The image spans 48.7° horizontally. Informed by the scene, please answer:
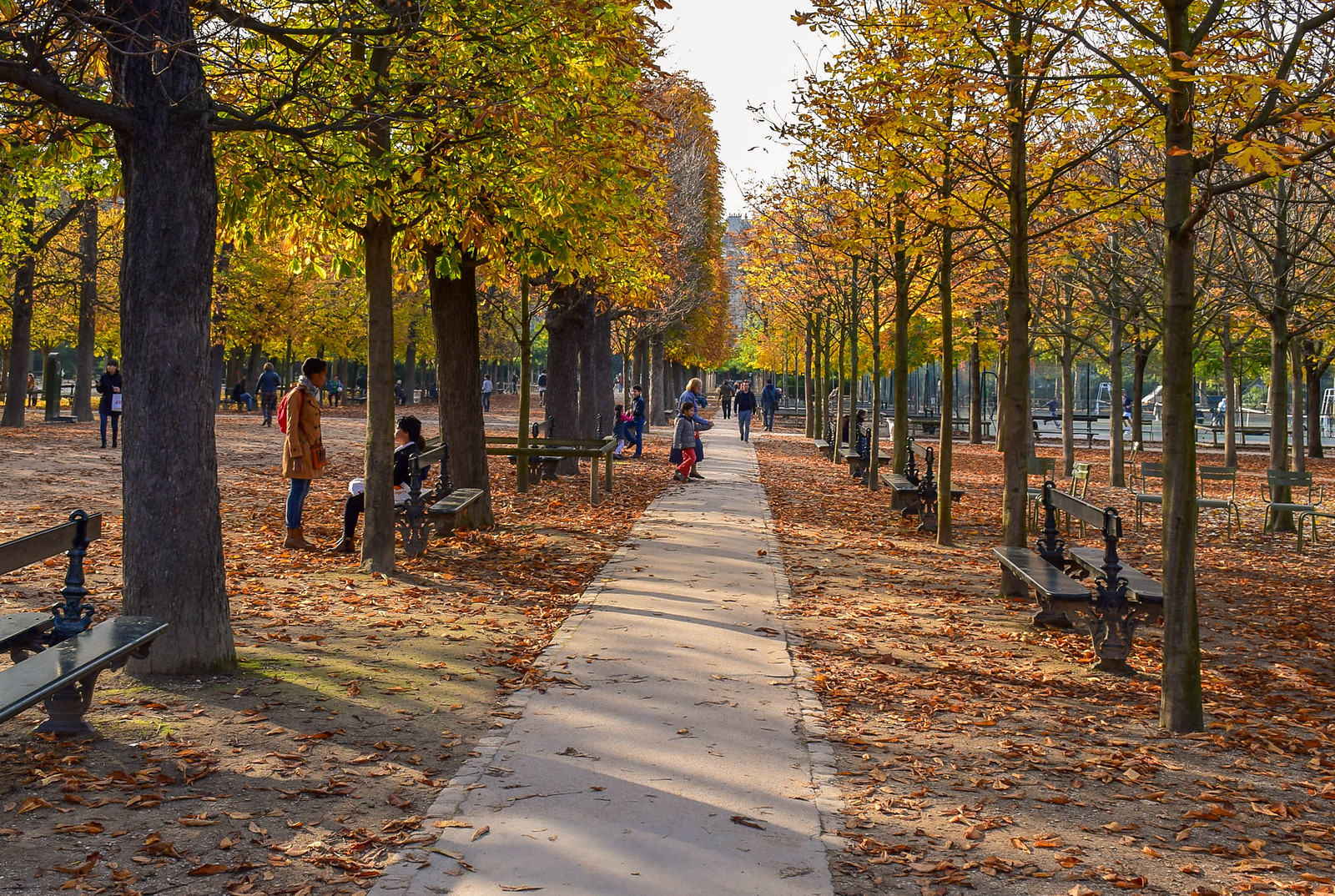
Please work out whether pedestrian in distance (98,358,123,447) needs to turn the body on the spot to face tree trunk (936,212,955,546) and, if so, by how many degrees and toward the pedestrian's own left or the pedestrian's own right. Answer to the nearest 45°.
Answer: approximately 45° to the pedestrian's own left

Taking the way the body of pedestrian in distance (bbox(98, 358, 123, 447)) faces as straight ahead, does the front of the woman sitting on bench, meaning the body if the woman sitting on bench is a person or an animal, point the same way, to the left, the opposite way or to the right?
to the right

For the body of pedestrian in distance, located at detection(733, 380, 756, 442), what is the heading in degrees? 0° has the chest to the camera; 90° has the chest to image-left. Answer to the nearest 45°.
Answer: approximately 0°

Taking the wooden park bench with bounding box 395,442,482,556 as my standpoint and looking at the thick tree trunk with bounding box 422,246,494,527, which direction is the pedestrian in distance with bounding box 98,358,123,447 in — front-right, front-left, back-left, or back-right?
front-left

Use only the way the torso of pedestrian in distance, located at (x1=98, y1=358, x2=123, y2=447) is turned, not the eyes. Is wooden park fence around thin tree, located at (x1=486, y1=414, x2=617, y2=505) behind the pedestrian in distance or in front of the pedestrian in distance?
in front

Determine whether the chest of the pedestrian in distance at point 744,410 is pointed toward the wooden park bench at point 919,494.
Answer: yes

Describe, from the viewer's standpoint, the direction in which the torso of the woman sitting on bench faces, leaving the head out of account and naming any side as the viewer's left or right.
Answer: facing to the left of the viewer

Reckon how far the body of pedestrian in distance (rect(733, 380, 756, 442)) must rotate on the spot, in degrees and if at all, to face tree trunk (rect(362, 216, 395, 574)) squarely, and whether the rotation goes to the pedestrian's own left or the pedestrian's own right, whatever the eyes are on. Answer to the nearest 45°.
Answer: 0° — they already face it

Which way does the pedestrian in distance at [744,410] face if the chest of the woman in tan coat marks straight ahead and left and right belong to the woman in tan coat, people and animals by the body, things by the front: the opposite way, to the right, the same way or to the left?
to the right

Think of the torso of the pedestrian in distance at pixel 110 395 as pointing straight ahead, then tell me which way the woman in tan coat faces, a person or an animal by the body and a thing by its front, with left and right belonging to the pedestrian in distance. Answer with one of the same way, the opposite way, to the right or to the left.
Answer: to the left

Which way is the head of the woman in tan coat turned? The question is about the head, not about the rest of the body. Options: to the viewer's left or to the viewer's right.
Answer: to the viewer's right

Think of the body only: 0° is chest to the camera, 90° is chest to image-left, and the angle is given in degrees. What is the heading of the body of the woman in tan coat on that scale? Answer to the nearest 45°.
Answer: approximately 270°

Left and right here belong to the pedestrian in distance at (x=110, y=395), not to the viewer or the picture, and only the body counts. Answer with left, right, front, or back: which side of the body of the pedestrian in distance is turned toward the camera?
front

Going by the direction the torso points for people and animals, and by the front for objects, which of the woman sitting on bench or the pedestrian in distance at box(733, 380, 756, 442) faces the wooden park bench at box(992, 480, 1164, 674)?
the pedestrian in distance

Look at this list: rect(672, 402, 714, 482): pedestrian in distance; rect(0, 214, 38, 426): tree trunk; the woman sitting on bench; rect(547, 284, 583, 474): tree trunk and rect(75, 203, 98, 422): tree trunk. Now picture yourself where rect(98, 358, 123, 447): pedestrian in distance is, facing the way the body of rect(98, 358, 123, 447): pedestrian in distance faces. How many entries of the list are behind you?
2
